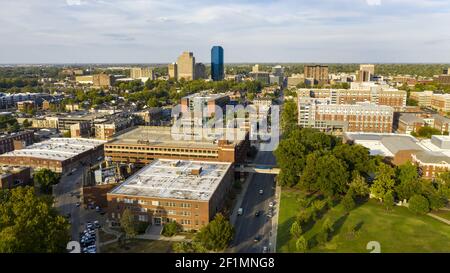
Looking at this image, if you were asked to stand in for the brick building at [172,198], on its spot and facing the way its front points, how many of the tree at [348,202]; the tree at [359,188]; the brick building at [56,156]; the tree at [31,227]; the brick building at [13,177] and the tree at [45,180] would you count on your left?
2

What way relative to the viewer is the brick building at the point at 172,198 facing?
toward the camera

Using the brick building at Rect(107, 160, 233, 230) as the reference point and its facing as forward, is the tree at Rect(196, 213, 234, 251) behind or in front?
in front

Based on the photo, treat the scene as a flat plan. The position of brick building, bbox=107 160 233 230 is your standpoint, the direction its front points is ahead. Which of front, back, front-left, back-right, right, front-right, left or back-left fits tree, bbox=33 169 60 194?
back-right

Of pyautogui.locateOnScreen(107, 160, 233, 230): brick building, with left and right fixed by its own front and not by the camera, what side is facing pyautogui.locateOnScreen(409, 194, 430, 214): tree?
left

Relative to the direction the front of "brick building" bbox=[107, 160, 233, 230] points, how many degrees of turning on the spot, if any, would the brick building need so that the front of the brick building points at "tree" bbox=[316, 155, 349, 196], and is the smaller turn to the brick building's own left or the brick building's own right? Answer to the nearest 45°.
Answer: approximately 90° to the brick building's own left

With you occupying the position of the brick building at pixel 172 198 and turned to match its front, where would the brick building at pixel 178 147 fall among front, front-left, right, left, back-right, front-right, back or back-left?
back

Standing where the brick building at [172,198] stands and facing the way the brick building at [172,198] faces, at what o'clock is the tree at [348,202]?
The tree is roughly at 9 o'clock from the brick building.

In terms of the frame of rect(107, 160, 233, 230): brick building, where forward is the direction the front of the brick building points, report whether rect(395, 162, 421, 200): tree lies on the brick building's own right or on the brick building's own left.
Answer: on the brick building's own left

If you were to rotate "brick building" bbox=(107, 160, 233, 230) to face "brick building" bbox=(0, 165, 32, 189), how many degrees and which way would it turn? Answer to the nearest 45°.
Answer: approximately 135° to its right

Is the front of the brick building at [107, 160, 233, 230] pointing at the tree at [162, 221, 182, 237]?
yes

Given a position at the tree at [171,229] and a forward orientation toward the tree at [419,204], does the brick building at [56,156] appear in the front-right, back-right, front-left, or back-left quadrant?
back-left

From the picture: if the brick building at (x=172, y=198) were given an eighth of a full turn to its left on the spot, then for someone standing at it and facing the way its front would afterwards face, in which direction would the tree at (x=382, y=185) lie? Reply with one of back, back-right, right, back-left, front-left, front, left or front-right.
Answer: front-left

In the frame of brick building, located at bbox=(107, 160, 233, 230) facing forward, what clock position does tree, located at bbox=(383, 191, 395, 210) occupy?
The tree is roughly at 9 o'clock from the brick building.

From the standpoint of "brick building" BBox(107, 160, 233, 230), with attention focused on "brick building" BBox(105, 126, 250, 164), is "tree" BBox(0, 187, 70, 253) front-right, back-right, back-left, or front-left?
back-left

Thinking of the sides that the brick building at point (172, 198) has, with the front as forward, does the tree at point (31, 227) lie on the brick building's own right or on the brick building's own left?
on the brick building's own right
